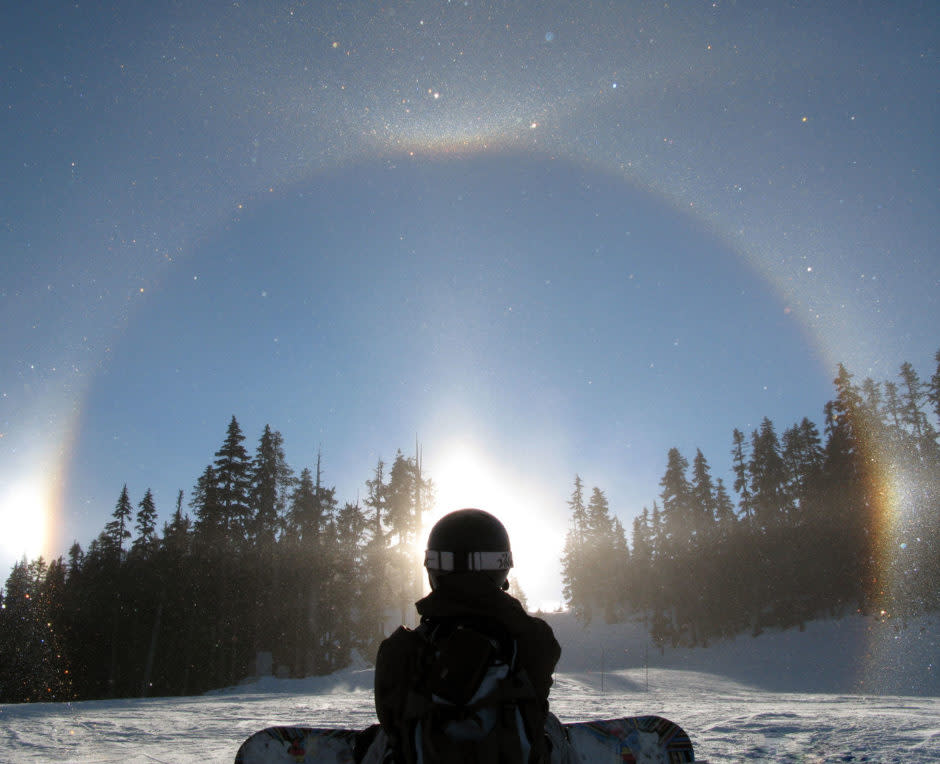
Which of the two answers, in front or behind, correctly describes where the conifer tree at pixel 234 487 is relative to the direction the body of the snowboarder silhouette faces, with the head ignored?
in front

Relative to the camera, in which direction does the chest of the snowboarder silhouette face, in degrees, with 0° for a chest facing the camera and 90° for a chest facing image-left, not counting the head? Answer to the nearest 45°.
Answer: approximately 180°

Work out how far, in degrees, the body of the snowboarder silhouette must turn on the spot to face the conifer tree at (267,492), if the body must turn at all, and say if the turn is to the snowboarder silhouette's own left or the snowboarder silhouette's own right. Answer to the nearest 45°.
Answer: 0° — they already face it
